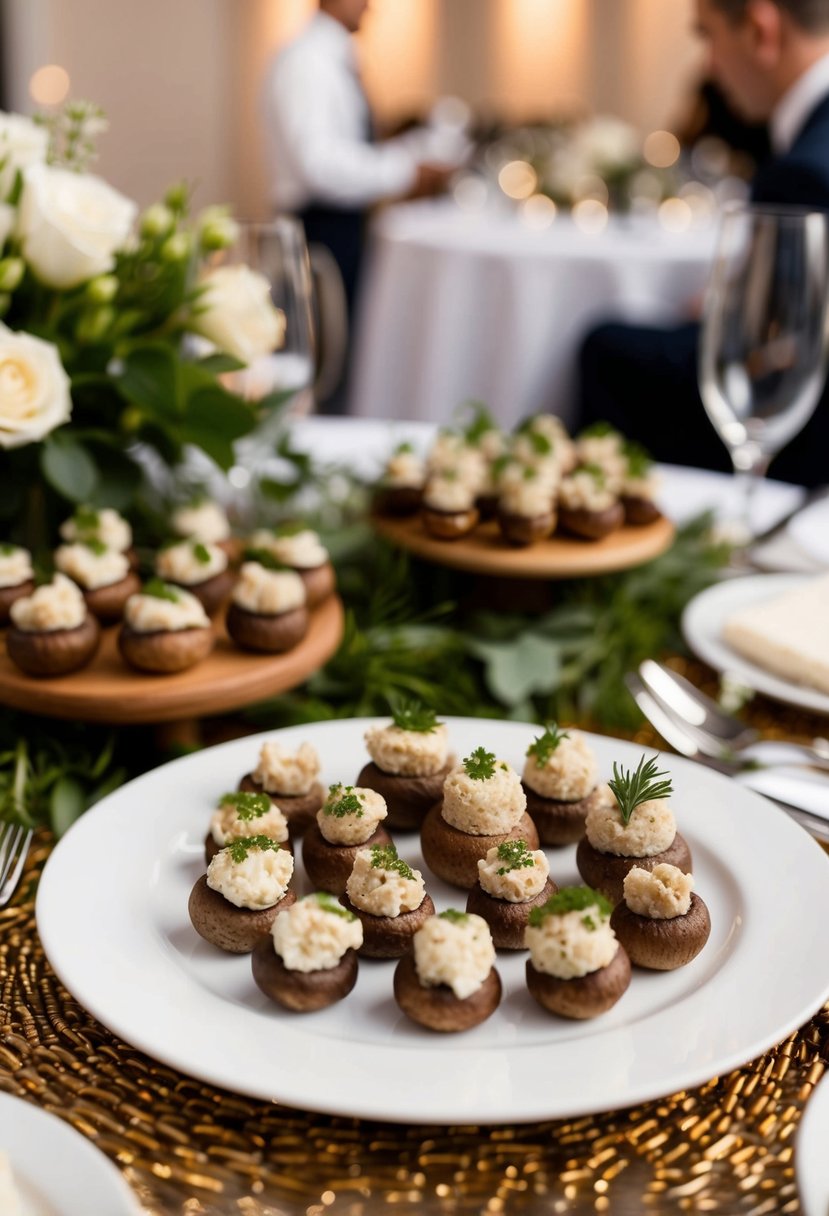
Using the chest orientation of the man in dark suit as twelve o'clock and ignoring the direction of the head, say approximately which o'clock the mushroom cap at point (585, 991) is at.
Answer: The mushroom cap is roughly at 9 o'clock from the man in dark suit.

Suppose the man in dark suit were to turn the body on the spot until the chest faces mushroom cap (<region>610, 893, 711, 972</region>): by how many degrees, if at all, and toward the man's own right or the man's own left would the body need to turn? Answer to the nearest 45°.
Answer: approximately 90° to the man's own left

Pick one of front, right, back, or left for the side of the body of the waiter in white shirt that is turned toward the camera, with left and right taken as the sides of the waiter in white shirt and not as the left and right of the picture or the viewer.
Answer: right

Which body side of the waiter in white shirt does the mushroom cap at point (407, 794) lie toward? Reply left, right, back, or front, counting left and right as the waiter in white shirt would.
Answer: right

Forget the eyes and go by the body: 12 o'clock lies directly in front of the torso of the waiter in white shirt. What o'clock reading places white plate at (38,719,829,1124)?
The white plate is roughly at 3 o'clock from the waiter in white shirt.

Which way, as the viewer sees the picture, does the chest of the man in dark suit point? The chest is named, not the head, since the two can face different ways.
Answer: to the viewer's left

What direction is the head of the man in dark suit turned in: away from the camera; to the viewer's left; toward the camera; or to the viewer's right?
to the viewer's left

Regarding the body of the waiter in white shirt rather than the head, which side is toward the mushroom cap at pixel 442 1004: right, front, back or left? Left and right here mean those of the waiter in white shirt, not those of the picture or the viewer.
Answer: right

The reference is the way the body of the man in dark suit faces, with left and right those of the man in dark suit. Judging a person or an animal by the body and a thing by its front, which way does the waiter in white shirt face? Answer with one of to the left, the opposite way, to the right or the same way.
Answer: the opposite way

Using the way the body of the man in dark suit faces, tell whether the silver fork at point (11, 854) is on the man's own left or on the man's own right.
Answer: on the man's own left

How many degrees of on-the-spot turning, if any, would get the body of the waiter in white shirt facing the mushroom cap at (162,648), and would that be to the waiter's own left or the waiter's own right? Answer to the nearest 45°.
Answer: approximately 90° to the waiter's own right

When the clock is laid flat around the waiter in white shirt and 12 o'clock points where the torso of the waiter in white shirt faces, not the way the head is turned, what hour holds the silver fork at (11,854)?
The silver fork is roughly at 3 o'clock from the waiter in white shirt.

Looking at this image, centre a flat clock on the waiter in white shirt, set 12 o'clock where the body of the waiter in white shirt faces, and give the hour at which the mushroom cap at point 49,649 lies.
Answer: The mushroom cap is roughly at 3 o'clock from the waiter in white shirt.

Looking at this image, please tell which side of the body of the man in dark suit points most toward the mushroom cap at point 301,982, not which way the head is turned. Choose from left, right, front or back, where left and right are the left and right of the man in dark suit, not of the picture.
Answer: left
